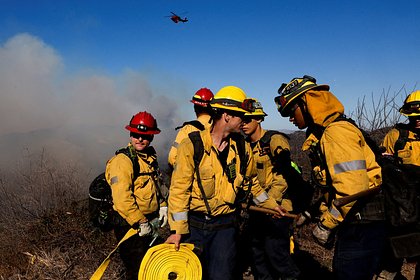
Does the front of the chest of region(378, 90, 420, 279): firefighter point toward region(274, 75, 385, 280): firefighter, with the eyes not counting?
yes

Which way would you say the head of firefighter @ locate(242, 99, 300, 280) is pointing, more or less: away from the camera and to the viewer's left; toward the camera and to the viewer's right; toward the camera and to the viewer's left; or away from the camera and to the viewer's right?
toward the camera and to the viewer's left

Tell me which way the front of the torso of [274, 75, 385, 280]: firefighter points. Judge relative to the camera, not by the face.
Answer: to the viewer's left

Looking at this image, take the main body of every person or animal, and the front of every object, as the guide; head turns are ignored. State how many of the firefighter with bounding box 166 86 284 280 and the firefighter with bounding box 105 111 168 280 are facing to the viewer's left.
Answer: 0

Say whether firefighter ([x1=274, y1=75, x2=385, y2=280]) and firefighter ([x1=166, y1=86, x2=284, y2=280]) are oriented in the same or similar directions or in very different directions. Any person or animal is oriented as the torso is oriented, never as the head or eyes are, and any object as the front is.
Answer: very different directions

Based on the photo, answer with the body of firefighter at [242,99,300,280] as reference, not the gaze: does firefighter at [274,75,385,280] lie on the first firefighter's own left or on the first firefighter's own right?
on the first firefighter's own left

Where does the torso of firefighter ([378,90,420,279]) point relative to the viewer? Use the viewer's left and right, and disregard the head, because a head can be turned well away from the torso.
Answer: facing the viewer

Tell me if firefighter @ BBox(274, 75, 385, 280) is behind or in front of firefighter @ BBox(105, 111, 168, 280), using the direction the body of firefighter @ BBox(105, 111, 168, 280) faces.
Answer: in front

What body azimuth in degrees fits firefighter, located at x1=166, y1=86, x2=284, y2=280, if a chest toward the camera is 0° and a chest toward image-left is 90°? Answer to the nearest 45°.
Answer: approximately 315°
